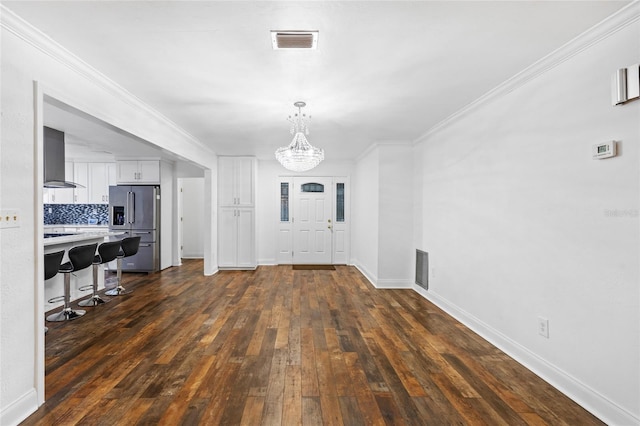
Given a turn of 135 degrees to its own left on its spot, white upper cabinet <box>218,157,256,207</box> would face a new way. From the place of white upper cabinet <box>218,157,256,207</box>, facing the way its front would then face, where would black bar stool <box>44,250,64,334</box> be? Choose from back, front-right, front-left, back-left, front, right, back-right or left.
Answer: back

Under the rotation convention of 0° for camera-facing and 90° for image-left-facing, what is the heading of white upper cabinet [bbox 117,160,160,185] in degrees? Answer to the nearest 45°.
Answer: approximately 0°

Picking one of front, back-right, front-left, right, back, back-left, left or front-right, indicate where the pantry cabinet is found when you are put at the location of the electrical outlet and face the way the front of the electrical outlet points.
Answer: front-right

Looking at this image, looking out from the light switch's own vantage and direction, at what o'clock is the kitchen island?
The kitchen island is roughly at 8 o'clock from the light switch.

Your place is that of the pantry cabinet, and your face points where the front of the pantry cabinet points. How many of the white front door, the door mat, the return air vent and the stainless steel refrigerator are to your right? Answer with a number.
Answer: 1

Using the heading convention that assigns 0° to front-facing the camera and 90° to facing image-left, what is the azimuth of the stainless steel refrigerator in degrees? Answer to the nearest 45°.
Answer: approximately 0°

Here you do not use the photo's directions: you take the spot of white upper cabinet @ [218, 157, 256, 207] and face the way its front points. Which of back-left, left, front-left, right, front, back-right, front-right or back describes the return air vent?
front-left

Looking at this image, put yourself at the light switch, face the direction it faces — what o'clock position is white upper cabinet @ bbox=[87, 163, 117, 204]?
The white upper cabinet is roughly at 8 o'clock from the light switch.

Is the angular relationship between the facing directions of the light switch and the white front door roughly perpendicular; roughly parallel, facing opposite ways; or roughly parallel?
roughly perpendicular

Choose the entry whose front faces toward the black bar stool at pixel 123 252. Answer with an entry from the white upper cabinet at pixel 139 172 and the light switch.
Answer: the white upper cabinet

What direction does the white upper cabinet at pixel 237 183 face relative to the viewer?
toward the camera

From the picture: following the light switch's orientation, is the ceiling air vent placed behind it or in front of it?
in front

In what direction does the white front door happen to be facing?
toward the camera

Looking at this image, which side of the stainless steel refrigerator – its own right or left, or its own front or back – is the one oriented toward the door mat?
left

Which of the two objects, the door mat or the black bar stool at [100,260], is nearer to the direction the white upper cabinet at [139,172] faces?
the black bar stool

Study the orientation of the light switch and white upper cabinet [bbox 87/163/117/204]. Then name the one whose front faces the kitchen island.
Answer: the white upper cabinet
